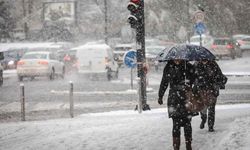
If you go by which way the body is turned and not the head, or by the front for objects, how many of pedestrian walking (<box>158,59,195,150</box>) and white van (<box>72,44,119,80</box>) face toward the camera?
1

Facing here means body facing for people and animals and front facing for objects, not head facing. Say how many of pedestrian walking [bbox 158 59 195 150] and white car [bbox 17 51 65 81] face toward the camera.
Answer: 1

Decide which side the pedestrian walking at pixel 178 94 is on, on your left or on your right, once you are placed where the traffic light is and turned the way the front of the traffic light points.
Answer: on your left
